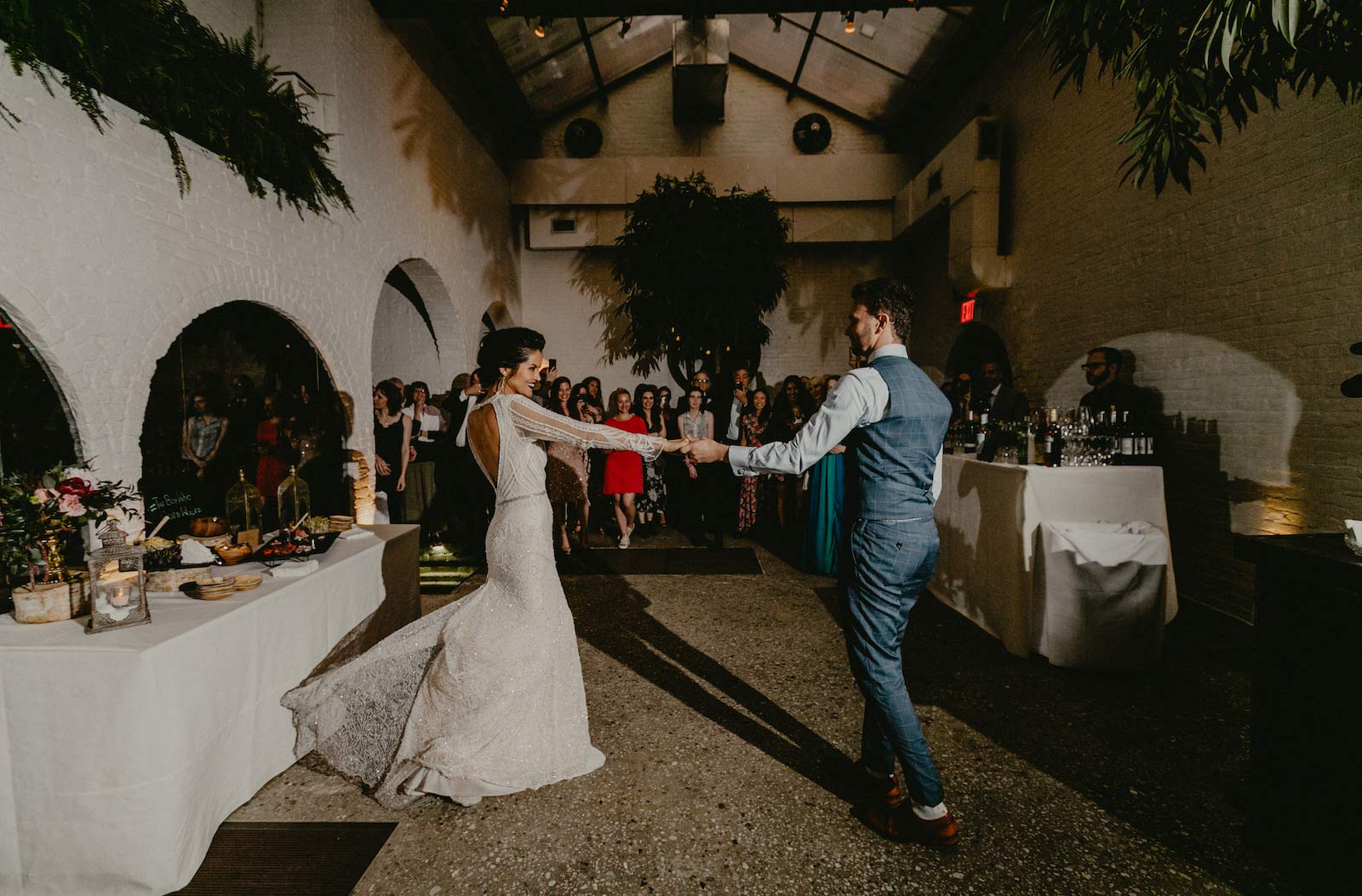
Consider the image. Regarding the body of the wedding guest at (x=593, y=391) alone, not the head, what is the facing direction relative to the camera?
toward the camera

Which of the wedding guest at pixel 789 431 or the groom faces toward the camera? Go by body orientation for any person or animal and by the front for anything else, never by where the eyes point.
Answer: the wedding guest

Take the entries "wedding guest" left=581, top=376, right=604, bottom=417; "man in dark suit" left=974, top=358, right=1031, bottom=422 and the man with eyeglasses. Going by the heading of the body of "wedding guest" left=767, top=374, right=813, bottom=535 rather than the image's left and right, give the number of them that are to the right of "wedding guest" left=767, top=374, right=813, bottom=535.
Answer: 1

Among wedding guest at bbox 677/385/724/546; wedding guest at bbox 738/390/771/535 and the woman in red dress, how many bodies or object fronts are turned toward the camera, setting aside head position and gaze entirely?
3

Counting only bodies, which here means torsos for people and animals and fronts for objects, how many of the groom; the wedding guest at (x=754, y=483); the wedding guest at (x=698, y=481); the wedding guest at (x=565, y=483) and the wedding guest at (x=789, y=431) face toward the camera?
4

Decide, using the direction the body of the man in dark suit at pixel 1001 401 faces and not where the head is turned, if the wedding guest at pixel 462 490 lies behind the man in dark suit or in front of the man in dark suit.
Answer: in front

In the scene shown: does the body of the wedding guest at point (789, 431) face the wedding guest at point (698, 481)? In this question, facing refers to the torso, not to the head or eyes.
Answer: no

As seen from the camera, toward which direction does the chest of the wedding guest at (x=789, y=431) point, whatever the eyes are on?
toward the camera

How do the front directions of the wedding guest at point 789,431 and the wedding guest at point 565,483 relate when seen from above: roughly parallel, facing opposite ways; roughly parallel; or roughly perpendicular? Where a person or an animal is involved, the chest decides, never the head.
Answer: roughly parallel

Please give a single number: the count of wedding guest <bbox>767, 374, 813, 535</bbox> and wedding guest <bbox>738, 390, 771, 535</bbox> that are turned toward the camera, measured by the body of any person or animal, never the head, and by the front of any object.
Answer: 2

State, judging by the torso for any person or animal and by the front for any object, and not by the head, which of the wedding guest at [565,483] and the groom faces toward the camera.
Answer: the wedding guest

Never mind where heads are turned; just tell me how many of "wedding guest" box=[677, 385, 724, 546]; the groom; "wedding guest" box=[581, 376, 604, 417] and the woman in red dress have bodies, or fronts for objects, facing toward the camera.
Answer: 3

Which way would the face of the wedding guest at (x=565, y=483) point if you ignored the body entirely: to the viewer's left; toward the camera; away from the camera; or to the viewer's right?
toward the camera

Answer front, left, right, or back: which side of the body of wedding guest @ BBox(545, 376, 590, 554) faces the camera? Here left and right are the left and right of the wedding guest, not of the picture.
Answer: front

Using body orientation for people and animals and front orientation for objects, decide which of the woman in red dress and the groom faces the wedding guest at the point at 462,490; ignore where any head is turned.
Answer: the groom

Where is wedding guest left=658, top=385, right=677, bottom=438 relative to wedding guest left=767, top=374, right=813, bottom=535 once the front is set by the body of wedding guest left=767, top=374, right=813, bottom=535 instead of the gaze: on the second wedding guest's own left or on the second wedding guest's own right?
on the second wedding guest's own right

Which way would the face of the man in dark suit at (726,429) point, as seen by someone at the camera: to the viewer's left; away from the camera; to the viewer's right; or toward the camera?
toward the camera

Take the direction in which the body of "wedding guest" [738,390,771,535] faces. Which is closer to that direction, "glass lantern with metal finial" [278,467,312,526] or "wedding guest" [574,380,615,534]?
the glass lantern with metal finial

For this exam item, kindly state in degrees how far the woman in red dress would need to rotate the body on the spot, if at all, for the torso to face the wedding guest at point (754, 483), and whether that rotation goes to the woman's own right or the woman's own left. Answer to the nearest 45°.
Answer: approximately 90° to the woman's own left
